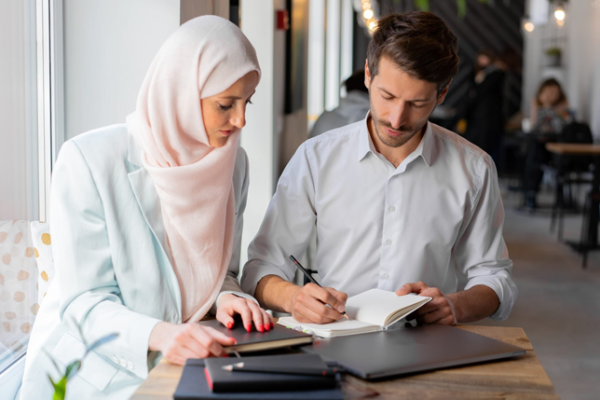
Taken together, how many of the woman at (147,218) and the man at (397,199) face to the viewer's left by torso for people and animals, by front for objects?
0

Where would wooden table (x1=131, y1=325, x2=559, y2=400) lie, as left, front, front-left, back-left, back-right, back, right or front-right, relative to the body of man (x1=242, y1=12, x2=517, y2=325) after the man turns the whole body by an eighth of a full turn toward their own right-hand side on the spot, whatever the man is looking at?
front-left

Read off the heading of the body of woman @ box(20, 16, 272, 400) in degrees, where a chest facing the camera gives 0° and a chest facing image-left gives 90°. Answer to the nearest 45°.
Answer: approximately 315°

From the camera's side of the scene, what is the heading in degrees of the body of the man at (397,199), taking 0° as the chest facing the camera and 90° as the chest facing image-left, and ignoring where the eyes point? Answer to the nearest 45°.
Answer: approximately 0°

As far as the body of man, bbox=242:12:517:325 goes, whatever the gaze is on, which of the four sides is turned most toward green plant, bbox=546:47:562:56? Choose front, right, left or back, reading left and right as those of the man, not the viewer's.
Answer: back

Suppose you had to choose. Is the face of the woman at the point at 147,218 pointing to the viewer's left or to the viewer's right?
to the viewer's right
